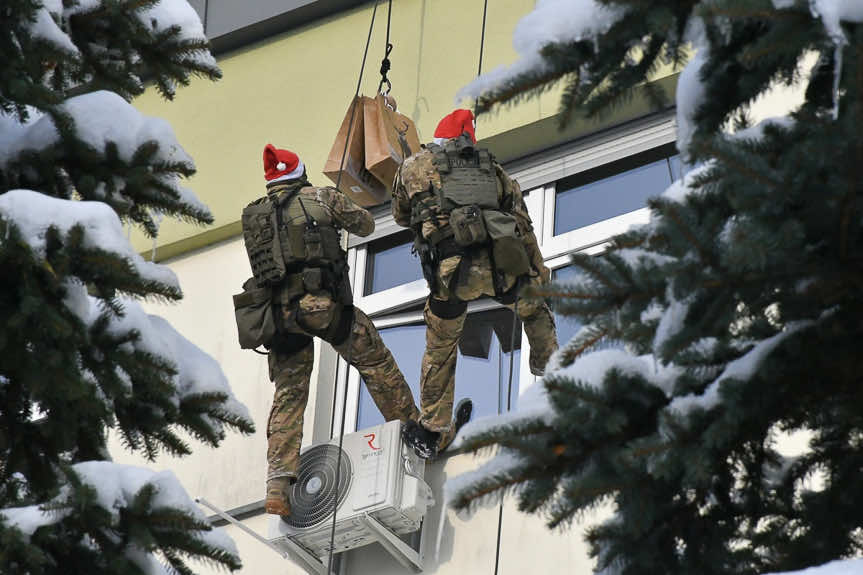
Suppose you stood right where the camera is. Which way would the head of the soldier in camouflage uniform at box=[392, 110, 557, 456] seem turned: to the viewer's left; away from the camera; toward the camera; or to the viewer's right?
away from the camera

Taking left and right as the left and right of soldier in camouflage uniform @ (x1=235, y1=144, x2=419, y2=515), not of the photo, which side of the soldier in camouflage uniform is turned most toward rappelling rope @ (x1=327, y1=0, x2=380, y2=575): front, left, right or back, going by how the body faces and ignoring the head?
front

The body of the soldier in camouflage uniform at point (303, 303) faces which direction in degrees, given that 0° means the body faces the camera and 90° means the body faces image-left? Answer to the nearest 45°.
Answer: approximately 225°

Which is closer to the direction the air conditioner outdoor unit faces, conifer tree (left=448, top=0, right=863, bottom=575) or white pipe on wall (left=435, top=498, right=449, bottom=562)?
the conifer tree

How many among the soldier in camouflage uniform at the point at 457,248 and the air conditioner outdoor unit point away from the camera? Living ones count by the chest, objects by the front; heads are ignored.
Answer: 1

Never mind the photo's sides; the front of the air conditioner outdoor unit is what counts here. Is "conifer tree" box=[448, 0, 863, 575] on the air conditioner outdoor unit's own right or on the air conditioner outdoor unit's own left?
on the air conditioner outdoor unit's own left

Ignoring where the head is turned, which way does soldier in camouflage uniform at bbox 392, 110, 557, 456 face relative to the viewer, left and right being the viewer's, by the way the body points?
facing away from the viewer

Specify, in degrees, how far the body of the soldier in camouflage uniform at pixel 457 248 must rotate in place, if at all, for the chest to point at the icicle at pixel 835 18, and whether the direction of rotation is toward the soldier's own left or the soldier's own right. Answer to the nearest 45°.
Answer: approximately 180°

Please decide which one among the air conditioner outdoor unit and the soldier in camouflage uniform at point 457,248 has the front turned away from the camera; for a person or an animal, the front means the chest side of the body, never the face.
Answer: the soldier in camouflage uniform

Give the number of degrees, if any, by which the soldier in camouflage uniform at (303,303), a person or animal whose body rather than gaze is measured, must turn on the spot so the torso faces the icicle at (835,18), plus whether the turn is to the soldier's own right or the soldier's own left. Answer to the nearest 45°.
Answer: approximately 135° to the soldier's own right
